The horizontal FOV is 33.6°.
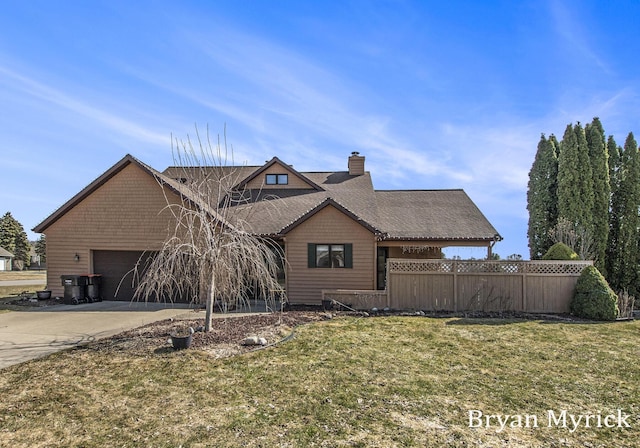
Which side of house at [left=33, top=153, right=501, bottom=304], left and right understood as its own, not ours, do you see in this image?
front

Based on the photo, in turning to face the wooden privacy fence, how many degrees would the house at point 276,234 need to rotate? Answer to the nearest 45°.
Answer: approximately 45° to its left

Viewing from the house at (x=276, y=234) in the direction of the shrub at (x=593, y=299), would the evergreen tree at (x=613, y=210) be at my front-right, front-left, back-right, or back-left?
front-left

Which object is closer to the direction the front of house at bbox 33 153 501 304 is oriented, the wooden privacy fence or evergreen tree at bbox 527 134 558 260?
the wooden privacy fence

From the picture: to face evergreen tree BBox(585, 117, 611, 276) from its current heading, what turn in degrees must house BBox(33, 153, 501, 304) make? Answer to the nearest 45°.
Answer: approximately 90° to its left

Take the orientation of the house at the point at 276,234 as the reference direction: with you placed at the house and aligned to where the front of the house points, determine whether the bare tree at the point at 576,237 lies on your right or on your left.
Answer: on your left
